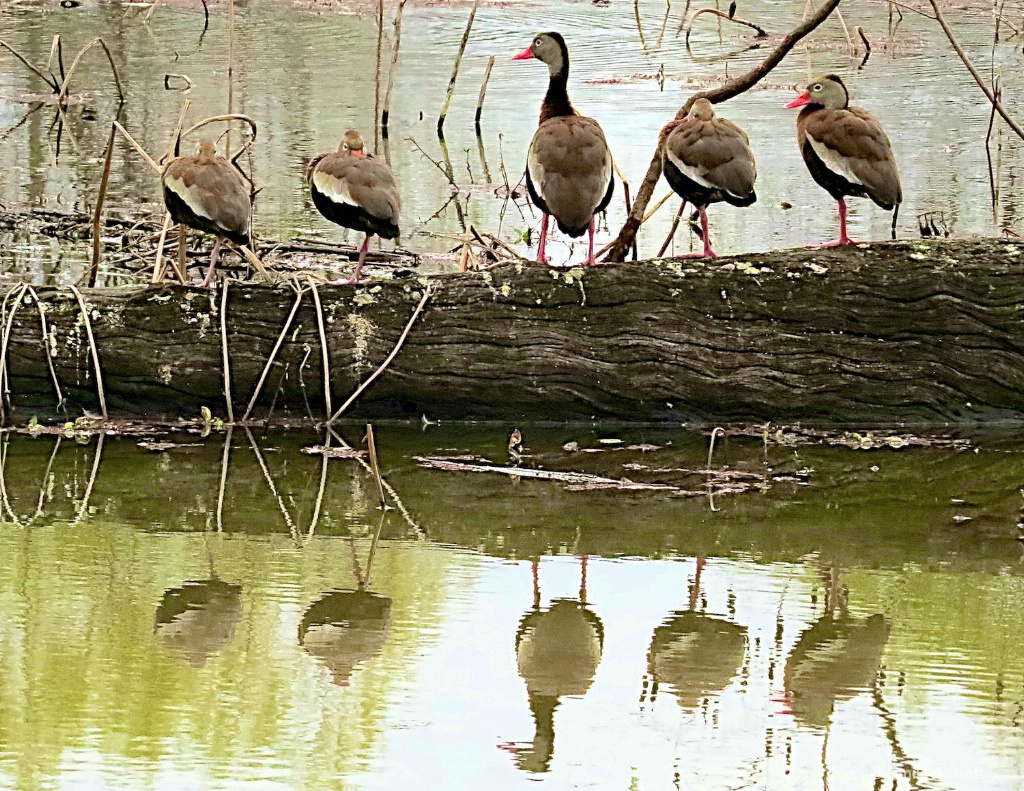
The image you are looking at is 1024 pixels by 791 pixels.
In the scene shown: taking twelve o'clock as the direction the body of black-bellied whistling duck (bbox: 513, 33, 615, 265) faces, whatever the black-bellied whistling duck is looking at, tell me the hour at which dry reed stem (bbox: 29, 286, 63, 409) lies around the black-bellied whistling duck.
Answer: The dry reed stem is roughly at 9 o'clock from the black-bellied whistling duck.

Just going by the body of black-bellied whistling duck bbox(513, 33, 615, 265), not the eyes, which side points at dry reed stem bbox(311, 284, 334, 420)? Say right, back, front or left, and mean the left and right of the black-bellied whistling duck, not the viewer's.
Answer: left

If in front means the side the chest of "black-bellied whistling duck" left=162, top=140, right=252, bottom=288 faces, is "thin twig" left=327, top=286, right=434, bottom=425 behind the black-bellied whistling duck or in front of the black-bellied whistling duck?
behind

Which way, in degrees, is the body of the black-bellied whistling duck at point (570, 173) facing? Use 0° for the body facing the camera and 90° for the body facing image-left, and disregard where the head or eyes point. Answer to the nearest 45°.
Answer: approximately 180°

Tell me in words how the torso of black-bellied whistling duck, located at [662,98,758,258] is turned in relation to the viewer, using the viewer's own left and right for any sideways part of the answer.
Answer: facing away from the viewer and to the left of the viewer

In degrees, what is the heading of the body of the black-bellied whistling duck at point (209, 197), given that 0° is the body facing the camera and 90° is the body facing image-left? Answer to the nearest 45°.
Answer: approximately 135°

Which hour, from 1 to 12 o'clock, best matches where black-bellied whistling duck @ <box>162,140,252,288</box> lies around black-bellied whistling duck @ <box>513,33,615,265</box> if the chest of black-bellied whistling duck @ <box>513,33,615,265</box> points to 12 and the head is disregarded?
black-bellied whistling duck @ <box>162,140,252,288</box> is roughly at 9 o'clock from black-bellied whistling duck @ <box>513,33,615,265</box>.

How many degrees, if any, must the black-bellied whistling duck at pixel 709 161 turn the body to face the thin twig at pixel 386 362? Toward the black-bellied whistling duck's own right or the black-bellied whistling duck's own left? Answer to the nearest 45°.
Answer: approximately 45° to the black-bellied whistling duck's own left

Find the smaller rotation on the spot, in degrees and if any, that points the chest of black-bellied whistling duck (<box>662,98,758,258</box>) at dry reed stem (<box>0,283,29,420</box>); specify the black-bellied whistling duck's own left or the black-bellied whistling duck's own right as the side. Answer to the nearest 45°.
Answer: approximately 45° to the black-bellied whistling duck's own left
